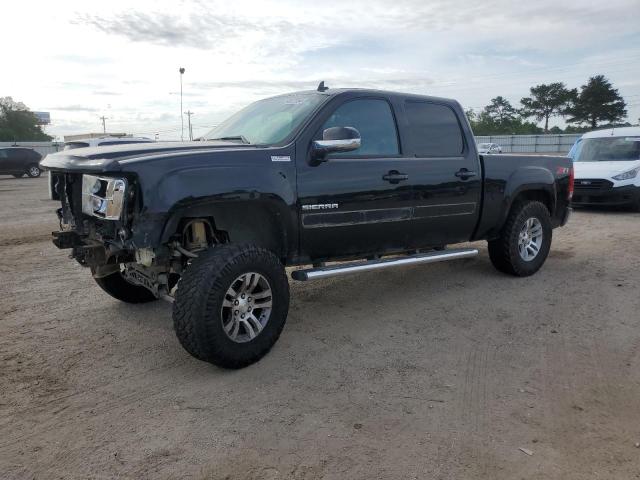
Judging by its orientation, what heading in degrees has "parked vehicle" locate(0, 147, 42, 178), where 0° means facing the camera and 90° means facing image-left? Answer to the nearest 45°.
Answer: approximately 90°

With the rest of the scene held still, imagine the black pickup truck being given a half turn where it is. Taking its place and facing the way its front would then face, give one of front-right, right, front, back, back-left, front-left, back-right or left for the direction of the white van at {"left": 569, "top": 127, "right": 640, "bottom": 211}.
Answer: front

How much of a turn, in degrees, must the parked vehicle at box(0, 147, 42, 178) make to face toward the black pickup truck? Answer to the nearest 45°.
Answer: approximately 90° to its left

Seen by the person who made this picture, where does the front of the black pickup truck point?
facing the viewer and to the left of the viewer

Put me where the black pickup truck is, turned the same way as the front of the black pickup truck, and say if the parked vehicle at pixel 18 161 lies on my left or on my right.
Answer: on my right

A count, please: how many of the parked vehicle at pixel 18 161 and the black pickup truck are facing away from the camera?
0
